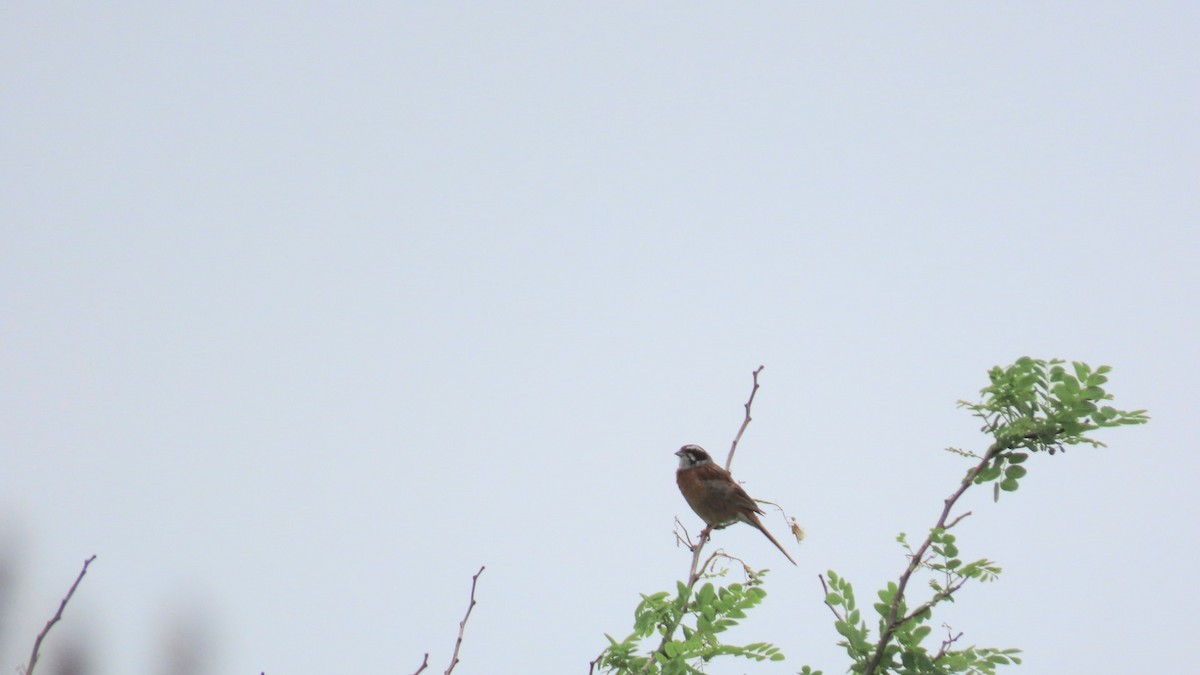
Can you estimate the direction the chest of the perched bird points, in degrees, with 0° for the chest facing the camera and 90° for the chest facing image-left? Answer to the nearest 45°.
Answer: approximately 90°
